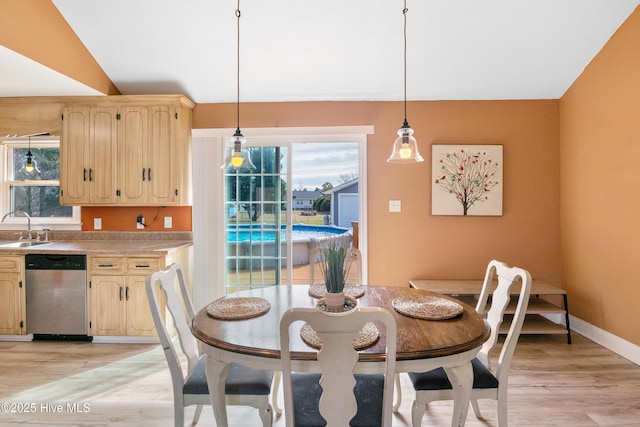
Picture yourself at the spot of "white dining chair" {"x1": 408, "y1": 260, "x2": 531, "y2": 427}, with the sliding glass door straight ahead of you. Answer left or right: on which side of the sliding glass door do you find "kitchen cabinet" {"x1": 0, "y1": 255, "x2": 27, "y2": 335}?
left

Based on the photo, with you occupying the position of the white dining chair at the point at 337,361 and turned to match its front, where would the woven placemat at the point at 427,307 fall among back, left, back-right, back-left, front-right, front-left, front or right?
front-right

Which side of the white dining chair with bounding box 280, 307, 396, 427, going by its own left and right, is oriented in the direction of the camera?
back

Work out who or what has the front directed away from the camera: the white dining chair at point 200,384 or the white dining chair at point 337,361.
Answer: the white dining chair at point 337,361

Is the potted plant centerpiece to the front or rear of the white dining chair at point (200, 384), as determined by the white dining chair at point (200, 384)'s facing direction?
to the front

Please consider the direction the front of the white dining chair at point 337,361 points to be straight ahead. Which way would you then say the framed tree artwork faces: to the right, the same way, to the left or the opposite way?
the opposite way

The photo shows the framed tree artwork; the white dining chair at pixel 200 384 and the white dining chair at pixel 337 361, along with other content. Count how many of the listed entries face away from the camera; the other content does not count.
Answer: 1

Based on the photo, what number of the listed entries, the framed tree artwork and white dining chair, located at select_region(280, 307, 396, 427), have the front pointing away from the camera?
1

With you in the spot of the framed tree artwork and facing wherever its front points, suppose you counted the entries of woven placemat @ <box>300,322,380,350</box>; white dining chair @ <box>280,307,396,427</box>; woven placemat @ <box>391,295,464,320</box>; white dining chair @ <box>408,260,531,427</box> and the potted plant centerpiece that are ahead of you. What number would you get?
5

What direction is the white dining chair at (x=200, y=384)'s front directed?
to the viewer's right

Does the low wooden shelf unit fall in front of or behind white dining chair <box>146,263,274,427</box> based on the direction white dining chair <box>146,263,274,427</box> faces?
in front

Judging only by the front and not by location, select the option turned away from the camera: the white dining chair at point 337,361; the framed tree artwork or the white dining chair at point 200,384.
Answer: the white dining chair at point 337,361
